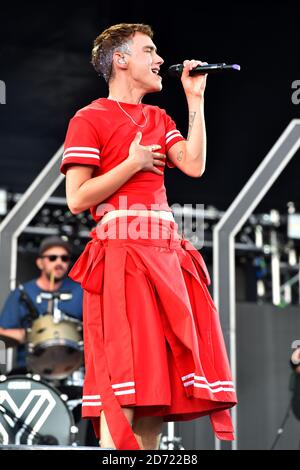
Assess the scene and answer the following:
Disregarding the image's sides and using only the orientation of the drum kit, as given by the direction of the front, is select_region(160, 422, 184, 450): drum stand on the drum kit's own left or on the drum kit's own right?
on the drum kit's own left

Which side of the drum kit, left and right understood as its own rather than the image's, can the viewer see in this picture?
front
